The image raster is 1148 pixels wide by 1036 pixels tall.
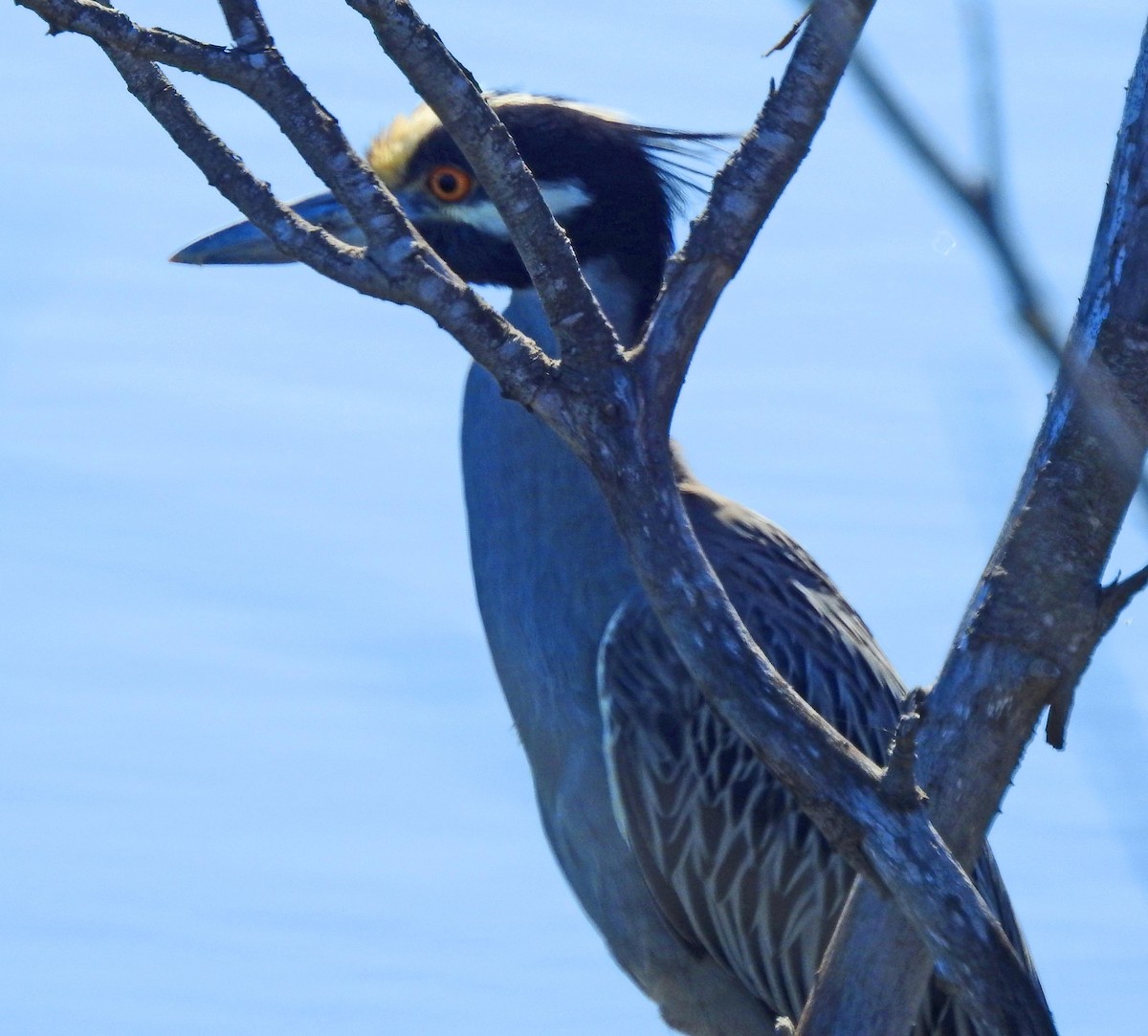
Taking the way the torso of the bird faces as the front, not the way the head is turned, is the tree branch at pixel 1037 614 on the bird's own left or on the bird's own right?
on the bird's own left

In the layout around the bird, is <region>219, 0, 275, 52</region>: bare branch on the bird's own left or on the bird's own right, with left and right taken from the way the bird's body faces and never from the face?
on the bird's own left

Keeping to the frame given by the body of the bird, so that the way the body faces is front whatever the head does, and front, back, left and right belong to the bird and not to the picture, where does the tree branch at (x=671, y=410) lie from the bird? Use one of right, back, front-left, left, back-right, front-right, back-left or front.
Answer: left

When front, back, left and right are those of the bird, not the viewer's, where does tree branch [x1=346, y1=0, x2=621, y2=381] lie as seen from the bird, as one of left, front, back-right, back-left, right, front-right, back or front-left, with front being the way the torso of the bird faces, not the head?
left

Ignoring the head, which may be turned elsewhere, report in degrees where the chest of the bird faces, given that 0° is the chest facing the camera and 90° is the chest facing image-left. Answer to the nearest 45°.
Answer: approximately 90°

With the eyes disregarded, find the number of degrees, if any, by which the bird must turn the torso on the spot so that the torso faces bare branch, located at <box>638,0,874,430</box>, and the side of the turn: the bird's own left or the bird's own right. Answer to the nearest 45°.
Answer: approximately 90° to the bird's own left
